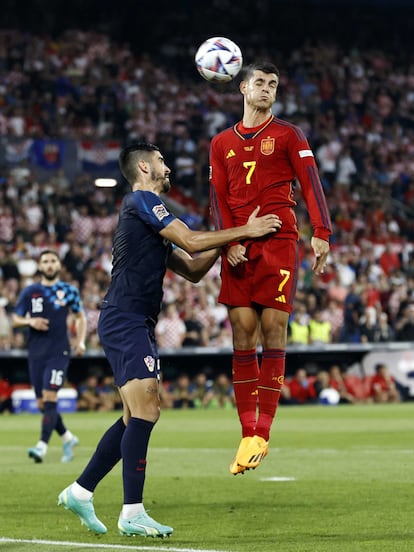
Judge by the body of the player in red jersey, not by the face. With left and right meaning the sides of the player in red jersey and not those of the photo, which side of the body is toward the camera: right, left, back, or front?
front

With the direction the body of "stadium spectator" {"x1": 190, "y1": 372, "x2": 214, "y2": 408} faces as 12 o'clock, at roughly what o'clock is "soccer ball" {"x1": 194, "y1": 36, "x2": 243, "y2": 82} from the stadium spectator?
The soccer ball is roughly at 12 o'clock from the stadium spectator.

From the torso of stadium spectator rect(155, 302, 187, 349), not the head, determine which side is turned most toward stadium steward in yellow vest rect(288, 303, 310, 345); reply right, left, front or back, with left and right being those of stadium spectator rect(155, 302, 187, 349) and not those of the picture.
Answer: left

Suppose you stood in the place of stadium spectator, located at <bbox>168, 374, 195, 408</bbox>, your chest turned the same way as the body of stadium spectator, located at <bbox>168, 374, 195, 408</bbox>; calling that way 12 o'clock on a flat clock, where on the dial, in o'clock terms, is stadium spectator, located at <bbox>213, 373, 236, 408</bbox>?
stadium spectator, located at <bbox>213, 373, 236, 408</bbox> is roughly at 9 o'clock from stadium spectator, located at <bbox>168, 374, 195, 408</bbox>.

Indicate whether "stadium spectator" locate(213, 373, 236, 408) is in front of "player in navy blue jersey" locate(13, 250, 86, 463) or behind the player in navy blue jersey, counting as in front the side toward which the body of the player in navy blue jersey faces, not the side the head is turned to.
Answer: behind

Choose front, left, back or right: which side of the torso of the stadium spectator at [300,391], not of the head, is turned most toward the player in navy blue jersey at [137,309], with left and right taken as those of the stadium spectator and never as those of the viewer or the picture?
front

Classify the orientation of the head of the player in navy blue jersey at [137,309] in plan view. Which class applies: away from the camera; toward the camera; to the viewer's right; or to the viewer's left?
to the viewer's right

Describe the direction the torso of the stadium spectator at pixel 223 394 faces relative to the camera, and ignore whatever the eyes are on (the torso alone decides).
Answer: toward the camera

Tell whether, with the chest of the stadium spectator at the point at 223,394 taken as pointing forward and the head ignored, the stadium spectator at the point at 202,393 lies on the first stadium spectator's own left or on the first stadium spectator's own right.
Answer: on the first stadium spectator's own right

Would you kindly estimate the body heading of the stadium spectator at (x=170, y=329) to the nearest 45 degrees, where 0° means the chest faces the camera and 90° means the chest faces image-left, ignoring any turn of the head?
approximately 0°

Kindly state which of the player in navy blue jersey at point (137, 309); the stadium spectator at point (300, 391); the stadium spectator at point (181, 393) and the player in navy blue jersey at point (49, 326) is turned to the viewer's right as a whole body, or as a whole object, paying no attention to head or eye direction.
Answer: the player in navy blue jersey at point (137, 309)

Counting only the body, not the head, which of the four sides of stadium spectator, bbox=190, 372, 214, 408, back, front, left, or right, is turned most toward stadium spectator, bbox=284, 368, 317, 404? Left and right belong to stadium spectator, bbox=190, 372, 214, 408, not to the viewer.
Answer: left

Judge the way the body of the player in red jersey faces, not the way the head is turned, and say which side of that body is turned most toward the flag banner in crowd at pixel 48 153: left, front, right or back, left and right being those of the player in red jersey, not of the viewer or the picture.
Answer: back

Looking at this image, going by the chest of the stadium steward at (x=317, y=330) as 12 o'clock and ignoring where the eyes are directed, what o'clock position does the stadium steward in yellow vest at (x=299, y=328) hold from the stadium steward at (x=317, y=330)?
the stadium steward in yellow vest at (x=299, y=328) is roughly at 2 o'clock from the stadium steward at (x=317, y=330).

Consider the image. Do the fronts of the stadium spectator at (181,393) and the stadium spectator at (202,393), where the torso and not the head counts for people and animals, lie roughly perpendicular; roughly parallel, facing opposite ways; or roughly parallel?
roughly parallel

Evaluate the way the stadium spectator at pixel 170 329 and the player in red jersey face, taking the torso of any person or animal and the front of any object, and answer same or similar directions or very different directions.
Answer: same or similar directions

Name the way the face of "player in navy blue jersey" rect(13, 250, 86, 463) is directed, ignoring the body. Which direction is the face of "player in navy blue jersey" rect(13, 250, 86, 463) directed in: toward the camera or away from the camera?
toward the camera

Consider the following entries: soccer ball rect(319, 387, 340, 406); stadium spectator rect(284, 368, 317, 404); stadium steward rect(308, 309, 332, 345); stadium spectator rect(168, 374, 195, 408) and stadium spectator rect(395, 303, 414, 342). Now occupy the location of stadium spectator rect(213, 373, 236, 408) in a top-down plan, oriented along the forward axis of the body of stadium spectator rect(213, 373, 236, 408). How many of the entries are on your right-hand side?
1

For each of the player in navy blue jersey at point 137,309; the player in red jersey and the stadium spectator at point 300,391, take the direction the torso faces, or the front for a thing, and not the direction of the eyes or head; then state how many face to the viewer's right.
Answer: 1
